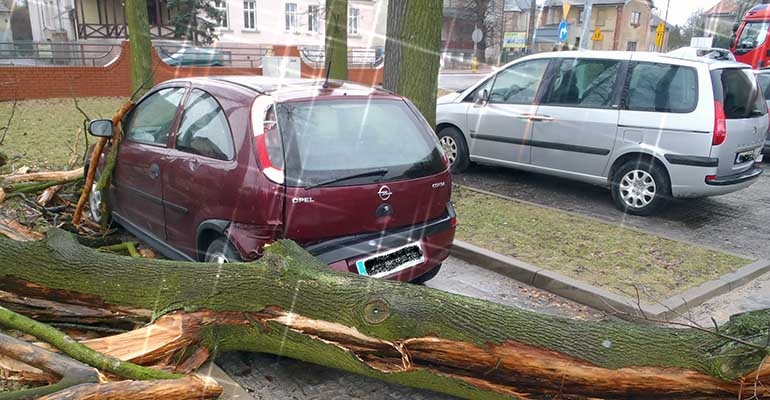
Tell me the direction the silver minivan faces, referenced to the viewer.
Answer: facing away from the viewer and to the left of the viewer

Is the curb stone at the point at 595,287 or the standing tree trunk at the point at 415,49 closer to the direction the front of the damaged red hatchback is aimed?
the standing tree trunk

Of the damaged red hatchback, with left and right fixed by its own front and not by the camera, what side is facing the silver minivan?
right

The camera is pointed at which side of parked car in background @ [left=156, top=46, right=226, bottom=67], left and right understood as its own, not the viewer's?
left

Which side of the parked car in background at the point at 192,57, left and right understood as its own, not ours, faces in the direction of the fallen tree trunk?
left

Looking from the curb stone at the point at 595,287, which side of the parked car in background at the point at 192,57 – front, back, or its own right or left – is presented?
left
